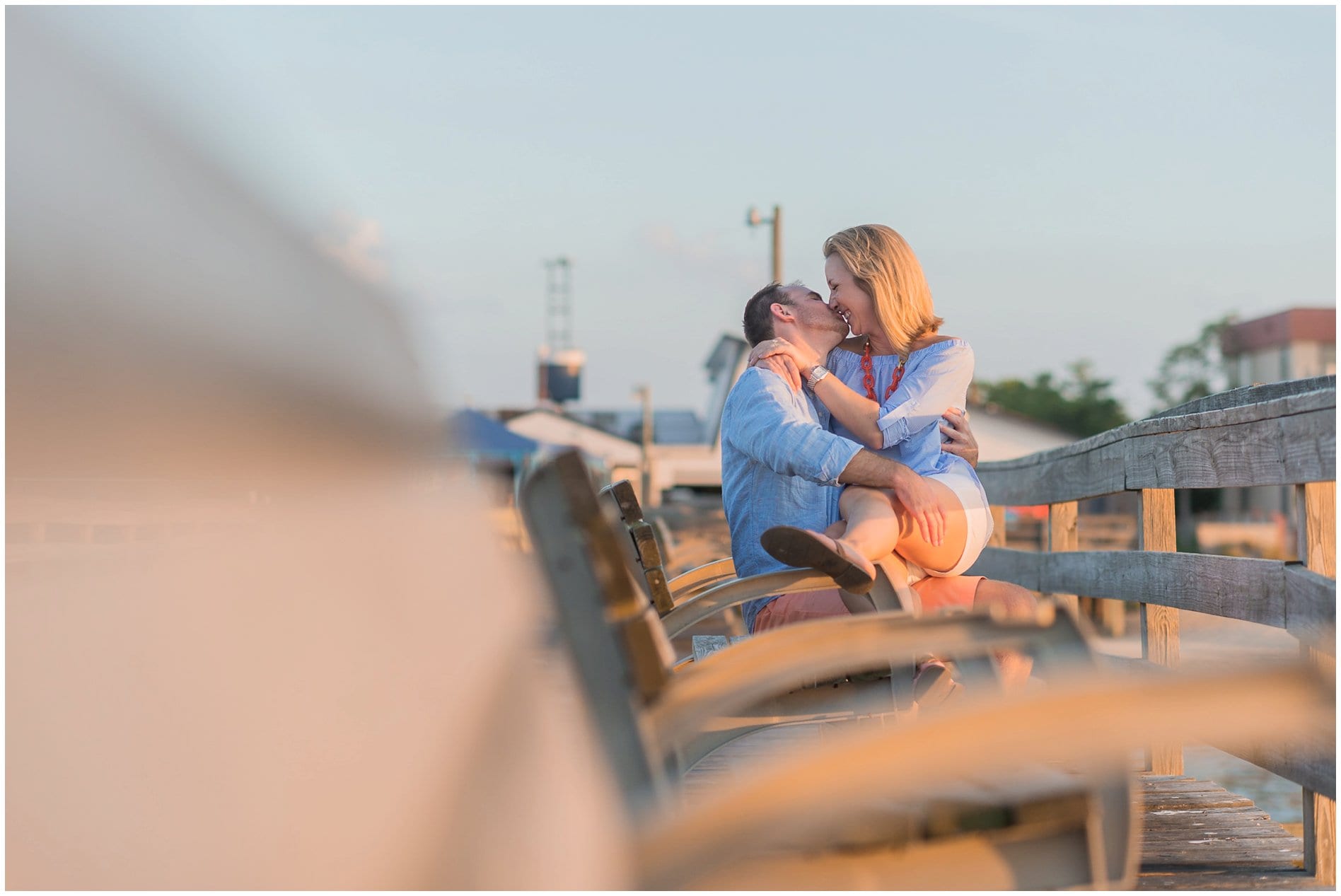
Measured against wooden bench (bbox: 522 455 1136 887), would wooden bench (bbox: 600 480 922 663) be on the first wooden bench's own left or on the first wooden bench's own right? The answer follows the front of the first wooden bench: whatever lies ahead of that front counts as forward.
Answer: on the first wooden bench's own left

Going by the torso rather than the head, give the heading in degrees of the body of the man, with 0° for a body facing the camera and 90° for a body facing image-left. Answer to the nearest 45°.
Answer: approximately 270°

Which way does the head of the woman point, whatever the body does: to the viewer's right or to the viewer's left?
to the viewer's left

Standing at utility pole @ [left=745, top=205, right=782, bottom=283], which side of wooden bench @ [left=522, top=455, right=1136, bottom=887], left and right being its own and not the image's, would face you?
left

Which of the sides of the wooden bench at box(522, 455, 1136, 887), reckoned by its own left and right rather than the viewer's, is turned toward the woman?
left

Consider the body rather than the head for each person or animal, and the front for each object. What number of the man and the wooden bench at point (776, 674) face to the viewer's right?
2

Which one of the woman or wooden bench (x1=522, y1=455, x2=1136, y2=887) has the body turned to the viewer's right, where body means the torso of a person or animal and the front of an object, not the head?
the wooden bench

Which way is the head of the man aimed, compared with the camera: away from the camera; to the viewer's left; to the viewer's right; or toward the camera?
to the viewer's right

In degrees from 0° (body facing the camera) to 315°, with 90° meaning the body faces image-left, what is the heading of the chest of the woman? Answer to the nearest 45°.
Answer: approximately 45°

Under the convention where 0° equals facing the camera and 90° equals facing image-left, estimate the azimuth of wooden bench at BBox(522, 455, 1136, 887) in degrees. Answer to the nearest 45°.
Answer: approximately 270°
